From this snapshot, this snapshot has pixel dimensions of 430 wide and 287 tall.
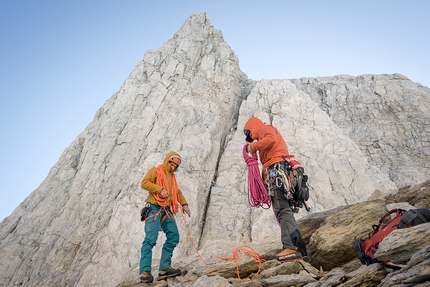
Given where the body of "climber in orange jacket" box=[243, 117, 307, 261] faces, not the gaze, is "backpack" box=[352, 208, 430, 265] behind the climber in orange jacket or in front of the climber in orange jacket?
behind

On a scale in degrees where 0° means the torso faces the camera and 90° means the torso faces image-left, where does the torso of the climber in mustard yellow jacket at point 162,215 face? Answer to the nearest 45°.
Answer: approximately 315°

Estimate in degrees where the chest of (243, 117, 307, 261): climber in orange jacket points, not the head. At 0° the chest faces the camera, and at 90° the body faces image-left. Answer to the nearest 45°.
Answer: approximately 90°
